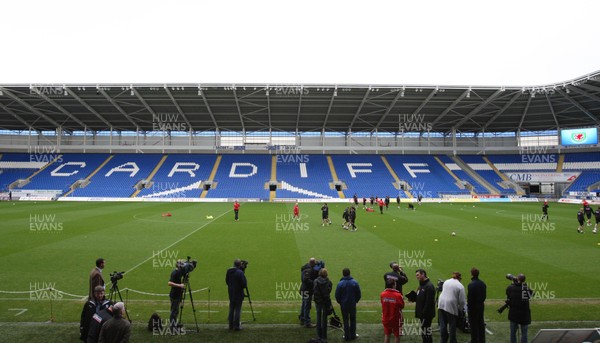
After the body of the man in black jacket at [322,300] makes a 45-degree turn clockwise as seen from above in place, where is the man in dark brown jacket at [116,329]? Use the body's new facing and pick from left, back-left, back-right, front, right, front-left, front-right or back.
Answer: back

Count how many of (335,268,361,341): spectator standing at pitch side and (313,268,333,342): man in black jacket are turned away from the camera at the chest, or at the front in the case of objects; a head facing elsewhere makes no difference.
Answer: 2

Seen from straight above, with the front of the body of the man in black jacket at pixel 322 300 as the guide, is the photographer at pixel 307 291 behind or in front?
in front

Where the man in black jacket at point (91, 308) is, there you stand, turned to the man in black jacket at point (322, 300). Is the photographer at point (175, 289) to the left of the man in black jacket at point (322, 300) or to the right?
left

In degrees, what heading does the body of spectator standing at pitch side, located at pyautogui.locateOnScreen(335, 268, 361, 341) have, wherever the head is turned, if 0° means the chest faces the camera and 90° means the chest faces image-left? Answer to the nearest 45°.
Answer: approximately 180°

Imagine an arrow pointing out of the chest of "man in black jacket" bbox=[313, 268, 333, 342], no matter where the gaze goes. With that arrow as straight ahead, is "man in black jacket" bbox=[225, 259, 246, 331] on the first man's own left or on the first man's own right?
on the first man's own left

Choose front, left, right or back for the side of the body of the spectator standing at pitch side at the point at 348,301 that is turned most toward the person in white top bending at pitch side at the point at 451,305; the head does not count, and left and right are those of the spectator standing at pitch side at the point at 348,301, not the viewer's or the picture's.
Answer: right

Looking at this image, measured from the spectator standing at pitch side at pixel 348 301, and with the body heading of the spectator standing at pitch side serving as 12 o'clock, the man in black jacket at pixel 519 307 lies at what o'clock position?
The man in black jacket is roughly at 3 o'clock from the spectator standing at pitch side.

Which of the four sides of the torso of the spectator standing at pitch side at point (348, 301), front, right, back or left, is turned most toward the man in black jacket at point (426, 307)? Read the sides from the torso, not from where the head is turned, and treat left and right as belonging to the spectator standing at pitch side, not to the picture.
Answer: right

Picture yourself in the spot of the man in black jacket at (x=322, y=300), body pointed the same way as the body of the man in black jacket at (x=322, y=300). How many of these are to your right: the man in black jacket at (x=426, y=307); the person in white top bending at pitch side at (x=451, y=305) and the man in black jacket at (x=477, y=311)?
3

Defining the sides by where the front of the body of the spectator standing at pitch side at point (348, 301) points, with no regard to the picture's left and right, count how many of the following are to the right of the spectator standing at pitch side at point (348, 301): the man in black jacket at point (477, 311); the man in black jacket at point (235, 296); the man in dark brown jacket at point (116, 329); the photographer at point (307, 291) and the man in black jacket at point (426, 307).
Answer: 2

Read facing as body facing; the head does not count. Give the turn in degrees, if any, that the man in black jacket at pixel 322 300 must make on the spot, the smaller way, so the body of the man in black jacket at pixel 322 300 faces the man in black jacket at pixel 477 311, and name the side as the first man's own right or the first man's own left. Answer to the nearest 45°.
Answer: approximately 90° to the first man's own right

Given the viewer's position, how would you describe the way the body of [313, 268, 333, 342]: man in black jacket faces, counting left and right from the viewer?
facing away from the viewer
